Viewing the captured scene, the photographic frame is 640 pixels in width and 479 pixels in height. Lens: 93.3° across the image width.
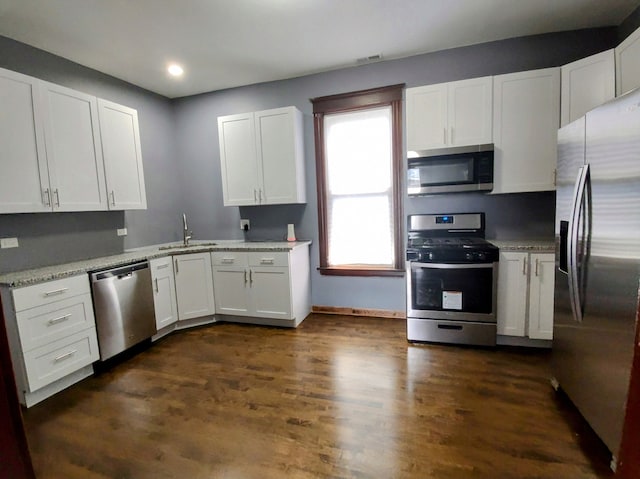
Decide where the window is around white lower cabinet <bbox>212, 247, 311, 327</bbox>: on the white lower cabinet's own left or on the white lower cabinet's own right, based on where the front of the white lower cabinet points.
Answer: on the white lower cabinet's own left

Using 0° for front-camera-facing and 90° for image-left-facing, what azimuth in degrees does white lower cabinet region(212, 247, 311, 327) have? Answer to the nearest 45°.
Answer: approximately 0°

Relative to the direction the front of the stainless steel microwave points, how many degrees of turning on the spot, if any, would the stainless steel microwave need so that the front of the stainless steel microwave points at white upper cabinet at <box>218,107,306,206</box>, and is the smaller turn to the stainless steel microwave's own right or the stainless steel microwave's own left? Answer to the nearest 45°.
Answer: approximately 90° to the stainless steel microwave's own right

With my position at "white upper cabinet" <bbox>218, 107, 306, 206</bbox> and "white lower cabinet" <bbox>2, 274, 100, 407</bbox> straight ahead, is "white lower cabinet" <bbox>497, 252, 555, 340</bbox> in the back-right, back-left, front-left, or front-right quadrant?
back-left

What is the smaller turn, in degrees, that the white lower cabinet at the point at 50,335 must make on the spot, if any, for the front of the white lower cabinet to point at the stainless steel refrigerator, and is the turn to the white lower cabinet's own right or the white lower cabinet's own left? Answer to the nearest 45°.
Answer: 0° — it already faces it

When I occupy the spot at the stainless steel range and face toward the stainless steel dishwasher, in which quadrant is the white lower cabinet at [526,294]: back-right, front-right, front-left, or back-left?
back-left

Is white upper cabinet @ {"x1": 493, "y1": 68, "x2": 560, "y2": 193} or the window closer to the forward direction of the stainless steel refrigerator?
the window

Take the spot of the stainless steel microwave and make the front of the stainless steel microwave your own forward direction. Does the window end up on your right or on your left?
on your right

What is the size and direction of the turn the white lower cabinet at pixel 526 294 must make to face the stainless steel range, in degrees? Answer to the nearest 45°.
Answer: approximately 90° to its right

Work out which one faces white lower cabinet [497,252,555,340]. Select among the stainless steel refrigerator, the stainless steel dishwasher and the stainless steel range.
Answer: the stainless steel dishwasher

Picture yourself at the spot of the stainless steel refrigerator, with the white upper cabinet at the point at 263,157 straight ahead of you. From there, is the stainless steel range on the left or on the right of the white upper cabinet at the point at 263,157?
right

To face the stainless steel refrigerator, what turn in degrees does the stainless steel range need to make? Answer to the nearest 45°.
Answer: approximately 45° to its left

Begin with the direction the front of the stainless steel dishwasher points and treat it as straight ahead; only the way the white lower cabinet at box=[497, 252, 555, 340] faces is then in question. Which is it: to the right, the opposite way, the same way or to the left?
to the right
